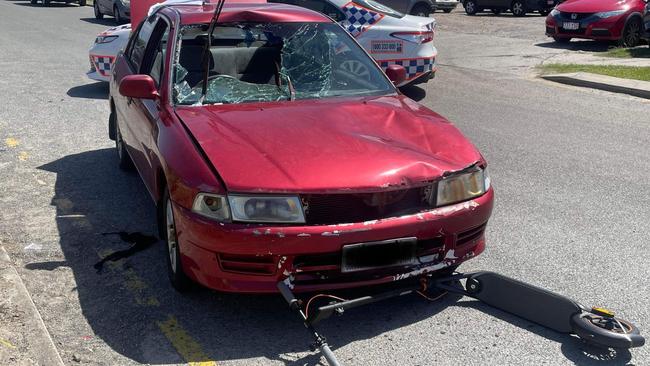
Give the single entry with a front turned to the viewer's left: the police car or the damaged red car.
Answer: the police car

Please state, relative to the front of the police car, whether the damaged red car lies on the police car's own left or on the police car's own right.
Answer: on the police car's own left

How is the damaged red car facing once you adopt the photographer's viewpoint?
facing the viewer and to the right of the viewer

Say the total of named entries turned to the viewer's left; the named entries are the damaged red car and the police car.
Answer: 1

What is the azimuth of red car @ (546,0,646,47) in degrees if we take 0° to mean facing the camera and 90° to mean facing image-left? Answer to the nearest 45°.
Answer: approximately 45°

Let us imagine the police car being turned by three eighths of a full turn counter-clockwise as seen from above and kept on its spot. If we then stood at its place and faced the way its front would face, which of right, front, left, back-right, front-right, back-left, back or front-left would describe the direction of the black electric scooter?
front-right

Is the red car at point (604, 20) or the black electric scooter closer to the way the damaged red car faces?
the black electric scooter

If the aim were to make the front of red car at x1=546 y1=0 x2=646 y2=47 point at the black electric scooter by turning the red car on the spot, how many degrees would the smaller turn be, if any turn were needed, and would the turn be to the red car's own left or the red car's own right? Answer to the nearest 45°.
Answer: approximately 45° to the red car's own left

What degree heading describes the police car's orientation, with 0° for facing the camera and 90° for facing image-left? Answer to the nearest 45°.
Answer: approximately 90°

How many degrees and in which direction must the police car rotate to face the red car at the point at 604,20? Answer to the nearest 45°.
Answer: approximately 135° to its right

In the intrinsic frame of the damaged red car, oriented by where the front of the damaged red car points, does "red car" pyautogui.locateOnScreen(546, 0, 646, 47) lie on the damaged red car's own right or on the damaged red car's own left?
on the damaged red car's own left
